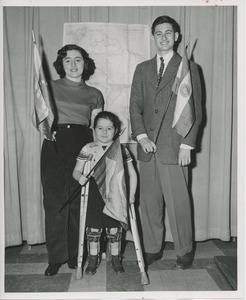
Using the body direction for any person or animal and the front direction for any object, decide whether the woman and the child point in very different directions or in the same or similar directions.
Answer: same or similar directions

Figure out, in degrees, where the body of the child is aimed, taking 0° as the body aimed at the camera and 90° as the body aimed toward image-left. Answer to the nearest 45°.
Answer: approximately 0°

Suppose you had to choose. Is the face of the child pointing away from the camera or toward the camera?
toward the camera

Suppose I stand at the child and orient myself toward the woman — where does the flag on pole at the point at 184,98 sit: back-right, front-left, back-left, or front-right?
back-right

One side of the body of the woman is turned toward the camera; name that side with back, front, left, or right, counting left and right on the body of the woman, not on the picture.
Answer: front

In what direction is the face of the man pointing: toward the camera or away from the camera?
toward the camera

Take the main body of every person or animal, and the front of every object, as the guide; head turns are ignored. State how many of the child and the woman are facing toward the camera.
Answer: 2

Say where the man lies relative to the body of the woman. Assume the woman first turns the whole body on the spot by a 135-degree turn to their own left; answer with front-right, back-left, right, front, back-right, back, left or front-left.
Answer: front-right

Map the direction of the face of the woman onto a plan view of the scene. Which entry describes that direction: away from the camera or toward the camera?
toward the camera

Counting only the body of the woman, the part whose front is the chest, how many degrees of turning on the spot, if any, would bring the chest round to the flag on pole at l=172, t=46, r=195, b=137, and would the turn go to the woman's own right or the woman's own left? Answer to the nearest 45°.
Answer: approximately 90° to the woman's own left
